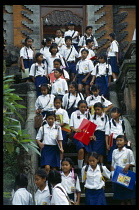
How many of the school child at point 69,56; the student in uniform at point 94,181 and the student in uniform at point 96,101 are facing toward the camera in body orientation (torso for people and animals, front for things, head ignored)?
3

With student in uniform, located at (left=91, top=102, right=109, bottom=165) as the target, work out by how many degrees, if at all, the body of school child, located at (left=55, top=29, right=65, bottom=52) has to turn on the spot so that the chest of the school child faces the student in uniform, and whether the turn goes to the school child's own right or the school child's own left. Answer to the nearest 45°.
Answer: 0° — they already face them

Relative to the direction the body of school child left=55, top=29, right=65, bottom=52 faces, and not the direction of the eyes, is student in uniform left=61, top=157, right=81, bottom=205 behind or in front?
in front

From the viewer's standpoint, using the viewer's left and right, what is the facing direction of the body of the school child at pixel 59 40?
facing the viewer

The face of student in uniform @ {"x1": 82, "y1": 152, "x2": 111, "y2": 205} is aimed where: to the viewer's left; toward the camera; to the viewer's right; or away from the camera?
toward the camera

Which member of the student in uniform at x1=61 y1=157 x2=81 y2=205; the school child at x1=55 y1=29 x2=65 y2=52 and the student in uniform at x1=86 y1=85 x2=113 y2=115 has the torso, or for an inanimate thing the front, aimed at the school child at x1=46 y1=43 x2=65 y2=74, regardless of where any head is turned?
the school child at x1=55 y1=29 x2=65 y2=52

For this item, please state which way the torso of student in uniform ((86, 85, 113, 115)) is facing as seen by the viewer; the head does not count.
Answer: toward the camera

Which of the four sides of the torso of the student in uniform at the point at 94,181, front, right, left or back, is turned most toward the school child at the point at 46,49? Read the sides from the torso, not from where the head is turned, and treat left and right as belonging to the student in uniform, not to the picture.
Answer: back

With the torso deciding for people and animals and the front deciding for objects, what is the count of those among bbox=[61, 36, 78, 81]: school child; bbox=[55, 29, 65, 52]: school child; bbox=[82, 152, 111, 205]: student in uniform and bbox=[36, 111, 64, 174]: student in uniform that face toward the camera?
4

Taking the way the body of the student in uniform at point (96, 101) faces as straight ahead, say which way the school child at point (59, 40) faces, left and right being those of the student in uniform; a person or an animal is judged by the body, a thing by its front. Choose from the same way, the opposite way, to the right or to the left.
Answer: the same way

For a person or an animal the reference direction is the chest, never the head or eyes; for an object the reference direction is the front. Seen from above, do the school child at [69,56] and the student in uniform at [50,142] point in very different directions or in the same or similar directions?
same or similar directions

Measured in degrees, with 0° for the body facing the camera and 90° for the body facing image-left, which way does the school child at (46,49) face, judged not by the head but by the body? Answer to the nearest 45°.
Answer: approximately 315°

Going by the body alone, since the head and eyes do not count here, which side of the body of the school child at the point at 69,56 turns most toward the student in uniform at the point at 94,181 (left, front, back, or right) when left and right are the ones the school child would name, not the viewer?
front

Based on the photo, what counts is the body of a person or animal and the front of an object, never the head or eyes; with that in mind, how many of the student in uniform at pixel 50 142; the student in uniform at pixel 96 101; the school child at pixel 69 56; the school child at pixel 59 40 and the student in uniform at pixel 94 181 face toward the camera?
5

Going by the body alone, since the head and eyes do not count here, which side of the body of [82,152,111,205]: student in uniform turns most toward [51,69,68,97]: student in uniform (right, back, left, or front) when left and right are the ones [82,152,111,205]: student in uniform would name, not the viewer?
back

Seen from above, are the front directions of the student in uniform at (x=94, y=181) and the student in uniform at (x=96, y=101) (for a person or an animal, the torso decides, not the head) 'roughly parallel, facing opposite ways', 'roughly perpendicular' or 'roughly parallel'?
roughly parallel

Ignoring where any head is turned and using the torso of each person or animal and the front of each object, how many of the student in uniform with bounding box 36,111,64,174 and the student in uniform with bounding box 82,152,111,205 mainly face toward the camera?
2

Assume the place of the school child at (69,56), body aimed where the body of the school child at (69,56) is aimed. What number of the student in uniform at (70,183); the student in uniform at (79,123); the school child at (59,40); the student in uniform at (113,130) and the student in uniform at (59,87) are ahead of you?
4
